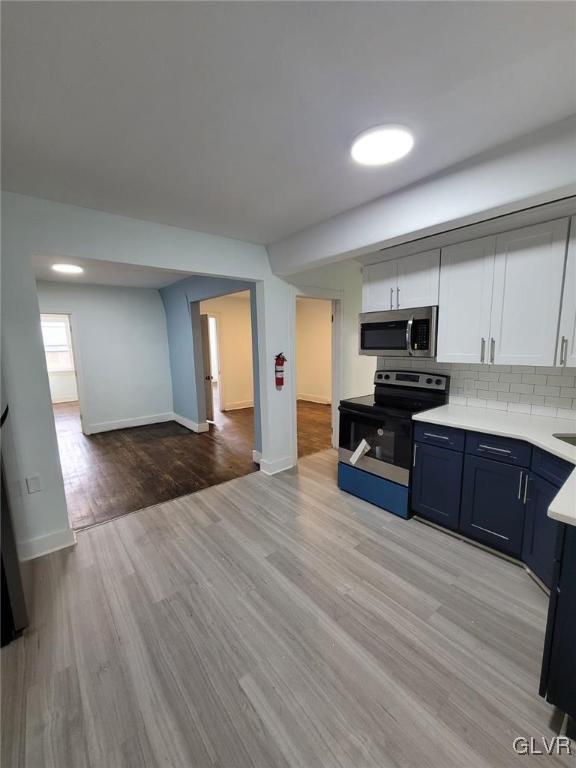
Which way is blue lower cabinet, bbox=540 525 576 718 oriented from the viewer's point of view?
to the viewer's left

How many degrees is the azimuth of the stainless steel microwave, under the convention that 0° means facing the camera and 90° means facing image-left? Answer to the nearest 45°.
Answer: approximately 45°

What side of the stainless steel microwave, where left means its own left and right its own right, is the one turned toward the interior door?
right

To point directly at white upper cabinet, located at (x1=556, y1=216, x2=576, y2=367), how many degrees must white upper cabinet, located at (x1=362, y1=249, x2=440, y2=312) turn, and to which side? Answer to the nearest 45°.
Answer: approximately 90° to its left
